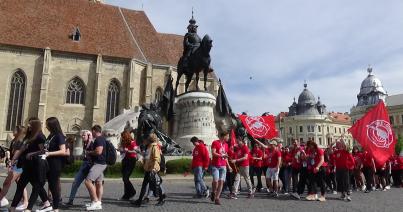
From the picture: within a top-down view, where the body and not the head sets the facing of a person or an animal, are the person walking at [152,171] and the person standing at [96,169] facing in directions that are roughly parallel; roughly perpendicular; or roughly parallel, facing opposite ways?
roughly parallel

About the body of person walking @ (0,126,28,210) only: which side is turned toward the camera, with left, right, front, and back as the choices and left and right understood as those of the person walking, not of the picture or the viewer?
left

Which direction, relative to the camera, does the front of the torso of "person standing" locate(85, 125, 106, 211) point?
to the viewer's left

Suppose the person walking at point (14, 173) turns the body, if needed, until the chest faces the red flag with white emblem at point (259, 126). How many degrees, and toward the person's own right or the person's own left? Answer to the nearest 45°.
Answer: approximately 135° to the person's own right

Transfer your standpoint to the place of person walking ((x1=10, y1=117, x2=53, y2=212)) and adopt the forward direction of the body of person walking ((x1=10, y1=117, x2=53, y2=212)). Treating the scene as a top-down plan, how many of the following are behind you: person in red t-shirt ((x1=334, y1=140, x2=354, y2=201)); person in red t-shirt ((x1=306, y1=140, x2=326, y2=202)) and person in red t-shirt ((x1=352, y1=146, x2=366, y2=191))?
3

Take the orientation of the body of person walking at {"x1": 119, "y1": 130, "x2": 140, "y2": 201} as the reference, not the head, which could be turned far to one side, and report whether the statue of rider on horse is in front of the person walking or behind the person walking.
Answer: behind

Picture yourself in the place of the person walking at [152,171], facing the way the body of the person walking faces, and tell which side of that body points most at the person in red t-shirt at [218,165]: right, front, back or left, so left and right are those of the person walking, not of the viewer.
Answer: back

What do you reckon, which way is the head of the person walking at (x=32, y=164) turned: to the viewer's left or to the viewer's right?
to the viewer's left

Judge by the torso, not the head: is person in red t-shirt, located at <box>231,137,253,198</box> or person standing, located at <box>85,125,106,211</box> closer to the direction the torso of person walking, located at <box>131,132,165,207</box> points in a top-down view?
the person standing

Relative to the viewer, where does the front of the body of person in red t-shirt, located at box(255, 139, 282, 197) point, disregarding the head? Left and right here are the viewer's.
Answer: facing the viewer and to the left of the viewer

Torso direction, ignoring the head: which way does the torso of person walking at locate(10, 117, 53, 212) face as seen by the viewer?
to the viewer's left

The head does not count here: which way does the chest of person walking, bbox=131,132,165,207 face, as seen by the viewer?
to the viewer's left
